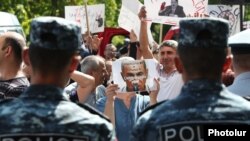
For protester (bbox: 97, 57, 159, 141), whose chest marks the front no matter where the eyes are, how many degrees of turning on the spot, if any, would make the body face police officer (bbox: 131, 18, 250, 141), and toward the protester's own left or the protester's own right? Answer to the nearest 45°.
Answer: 0° — they already face them

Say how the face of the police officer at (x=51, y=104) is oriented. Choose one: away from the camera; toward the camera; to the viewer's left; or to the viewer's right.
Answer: away from the camera

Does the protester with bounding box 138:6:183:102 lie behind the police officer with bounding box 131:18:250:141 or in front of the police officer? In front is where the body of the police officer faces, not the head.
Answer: in front

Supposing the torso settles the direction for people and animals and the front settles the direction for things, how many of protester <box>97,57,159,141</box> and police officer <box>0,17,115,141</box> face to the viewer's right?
0

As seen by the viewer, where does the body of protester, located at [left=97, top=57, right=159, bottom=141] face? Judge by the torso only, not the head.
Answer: toward the camera

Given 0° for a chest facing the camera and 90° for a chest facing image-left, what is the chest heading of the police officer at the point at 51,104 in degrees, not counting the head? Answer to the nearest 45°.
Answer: approximately 180°

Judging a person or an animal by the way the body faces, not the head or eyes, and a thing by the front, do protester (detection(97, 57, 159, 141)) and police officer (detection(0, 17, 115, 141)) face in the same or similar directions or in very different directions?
very different directions

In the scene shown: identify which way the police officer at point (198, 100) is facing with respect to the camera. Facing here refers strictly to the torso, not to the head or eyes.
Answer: away from the camera

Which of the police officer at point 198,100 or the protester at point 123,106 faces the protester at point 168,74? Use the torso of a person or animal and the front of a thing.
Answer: the police officer

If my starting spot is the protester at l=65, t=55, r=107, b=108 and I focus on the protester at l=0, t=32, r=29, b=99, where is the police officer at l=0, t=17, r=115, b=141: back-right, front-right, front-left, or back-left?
front-left
